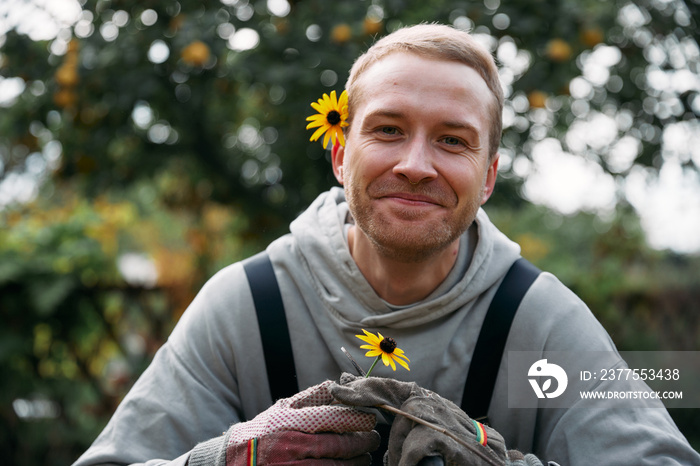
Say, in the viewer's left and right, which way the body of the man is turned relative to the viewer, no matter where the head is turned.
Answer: facing the viewer

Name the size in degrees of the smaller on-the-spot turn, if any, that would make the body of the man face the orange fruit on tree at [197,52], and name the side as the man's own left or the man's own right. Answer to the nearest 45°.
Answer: approximately 135° to the man's own right

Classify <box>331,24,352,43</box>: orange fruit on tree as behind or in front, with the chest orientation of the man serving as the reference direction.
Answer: behind
